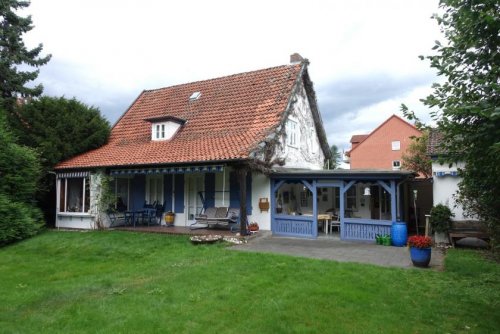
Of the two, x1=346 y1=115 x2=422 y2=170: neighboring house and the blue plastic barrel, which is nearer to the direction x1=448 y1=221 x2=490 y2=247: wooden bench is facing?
the blue plastic barrel

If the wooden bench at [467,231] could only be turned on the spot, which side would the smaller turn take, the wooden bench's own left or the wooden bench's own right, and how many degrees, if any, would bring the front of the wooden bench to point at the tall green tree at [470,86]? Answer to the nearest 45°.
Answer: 0° — it already faces it

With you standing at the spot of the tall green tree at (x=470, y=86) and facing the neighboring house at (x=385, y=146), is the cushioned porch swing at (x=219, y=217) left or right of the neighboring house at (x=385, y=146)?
left

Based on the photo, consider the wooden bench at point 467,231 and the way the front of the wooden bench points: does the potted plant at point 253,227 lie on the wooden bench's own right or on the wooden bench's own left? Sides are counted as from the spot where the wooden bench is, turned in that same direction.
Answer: on the wooden bench's own right

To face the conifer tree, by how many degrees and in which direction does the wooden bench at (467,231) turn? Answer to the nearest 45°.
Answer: approximately 90° to its right

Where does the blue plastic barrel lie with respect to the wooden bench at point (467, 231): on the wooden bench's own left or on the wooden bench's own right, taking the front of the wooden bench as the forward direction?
on the wooden bench's own right

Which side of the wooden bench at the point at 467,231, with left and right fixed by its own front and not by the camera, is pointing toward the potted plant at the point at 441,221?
right

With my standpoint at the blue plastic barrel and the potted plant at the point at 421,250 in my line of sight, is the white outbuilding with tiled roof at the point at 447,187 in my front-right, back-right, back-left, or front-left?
back-left

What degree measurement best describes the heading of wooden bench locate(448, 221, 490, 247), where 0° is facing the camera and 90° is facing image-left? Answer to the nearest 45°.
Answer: approximately 0°

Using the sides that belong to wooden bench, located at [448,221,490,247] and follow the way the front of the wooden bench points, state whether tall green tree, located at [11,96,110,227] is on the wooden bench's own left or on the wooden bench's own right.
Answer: on the wooden bench's own right

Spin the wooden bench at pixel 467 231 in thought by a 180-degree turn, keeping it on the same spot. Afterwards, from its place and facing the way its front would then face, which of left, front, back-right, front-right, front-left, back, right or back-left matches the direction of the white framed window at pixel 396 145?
front
